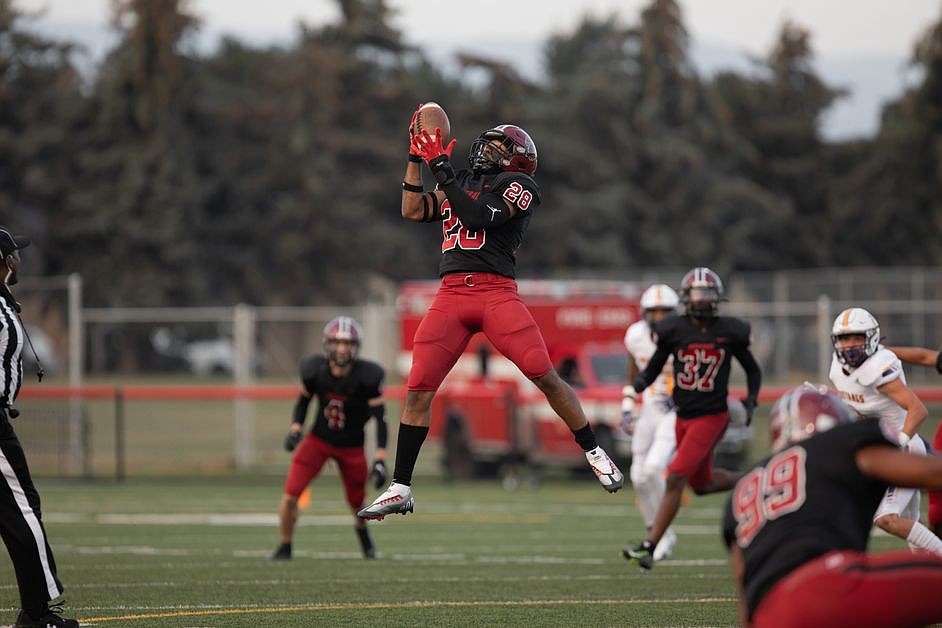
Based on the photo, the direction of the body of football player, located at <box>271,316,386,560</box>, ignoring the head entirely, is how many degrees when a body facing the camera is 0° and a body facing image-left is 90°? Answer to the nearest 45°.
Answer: approximately 0°

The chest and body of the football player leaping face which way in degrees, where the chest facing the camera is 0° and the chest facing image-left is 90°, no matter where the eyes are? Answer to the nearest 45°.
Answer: approximately 45°

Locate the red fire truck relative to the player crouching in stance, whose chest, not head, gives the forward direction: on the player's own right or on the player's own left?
on the player's own left

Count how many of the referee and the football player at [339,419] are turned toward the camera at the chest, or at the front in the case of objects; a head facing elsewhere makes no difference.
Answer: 1

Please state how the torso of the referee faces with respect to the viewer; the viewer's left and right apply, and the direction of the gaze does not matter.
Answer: facing to the right of the viewer

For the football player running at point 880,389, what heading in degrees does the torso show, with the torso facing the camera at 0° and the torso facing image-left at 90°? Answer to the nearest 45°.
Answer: approximately 45°

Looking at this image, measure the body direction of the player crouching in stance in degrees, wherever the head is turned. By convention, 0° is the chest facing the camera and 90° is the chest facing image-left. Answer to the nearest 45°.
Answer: approximately 225°

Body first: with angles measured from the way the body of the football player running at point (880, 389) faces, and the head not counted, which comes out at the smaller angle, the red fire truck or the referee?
the referee

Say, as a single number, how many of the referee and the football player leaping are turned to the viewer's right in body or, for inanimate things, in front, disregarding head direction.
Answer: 1

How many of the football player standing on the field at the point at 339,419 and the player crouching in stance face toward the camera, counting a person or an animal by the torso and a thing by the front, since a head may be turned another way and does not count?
1
